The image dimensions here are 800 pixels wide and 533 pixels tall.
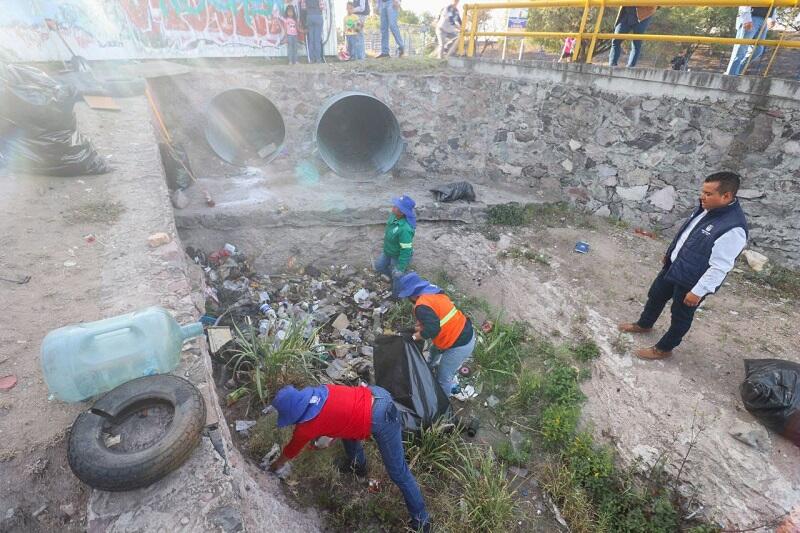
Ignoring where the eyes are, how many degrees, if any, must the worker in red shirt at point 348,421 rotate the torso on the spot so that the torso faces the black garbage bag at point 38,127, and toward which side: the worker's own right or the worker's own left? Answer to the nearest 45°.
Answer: approximately 45° to the worker's own right

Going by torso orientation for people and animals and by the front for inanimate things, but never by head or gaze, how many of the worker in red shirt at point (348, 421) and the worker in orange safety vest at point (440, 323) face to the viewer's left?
2

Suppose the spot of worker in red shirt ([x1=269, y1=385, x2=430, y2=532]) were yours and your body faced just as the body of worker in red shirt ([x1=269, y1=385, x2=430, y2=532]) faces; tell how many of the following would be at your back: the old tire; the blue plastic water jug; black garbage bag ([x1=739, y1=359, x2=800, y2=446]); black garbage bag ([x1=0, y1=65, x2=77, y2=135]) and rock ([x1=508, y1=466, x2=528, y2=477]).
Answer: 2

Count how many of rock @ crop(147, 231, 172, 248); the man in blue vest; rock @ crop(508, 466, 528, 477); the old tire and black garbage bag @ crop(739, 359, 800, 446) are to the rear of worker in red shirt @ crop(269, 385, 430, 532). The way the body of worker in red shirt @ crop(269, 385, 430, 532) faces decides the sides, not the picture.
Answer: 3

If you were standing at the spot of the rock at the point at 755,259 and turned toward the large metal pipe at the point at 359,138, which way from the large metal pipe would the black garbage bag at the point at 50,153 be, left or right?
left

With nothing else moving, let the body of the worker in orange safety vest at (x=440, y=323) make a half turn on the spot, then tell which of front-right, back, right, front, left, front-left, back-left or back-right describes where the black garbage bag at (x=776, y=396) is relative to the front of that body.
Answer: front

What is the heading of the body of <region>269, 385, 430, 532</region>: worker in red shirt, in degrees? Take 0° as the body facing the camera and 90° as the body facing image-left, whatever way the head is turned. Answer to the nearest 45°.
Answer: approximately 90°

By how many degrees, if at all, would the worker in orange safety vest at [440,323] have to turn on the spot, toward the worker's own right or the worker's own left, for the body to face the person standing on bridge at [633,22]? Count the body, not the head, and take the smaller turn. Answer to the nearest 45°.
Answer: approximately 135° to the worker's own right

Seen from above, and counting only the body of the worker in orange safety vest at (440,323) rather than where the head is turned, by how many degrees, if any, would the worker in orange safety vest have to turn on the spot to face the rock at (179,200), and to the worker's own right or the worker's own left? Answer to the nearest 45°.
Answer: approximately 45° to the worker's own right

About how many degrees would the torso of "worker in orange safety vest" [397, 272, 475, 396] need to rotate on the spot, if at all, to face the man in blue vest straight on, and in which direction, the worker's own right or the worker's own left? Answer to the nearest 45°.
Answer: approximately 180°

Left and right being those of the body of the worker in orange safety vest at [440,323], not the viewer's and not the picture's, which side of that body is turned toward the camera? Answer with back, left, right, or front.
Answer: left

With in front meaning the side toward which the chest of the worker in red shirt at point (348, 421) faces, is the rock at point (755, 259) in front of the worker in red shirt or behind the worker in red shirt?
behind

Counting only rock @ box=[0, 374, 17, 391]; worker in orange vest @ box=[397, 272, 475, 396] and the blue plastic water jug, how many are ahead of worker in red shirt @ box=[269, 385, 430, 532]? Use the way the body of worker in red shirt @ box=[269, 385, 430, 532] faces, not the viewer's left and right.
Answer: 2
